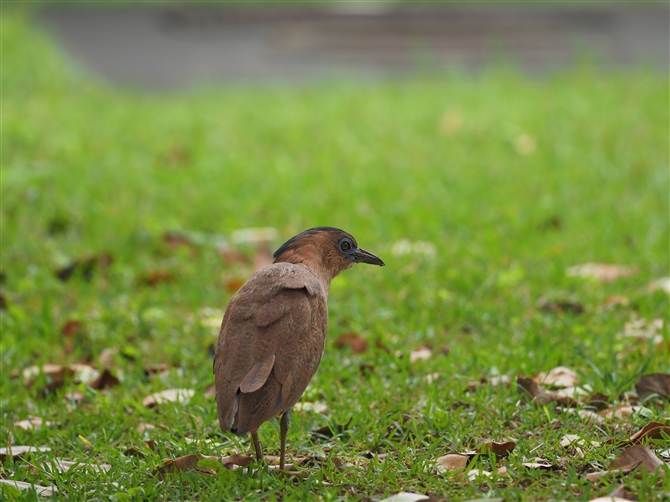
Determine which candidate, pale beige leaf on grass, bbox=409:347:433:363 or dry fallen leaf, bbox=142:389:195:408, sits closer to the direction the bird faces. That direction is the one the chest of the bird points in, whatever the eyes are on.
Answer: the pale beige leaf on grass

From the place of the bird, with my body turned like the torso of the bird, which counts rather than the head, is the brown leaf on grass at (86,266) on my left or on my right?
on my left

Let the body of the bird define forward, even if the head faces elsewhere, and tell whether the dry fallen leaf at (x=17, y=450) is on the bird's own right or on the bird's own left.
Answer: on the bird's own left

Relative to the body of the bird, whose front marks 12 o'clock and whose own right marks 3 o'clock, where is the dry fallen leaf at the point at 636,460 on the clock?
The dry fallen leaf is roughly at 2 o'clock from the bird.

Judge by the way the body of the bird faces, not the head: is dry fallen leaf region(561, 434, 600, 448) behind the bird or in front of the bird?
in front

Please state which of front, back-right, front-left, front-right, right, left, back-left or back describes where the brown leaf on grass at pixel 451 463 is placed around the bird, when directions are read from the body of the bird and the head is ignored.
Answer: front-right

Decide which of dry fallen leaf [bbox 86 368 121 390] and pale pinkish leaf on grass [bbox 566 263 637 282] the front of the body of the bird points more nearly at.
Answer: the pale pinkish leaf on grass

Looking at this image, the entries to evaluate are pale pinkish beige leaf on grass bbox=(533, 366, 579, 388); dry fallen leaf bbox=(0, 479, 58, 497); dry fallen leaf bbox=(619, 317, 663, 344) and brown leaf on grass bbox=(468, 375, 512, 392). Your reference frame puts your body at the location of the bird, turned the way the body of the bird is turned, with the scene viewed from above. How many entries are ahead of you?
3

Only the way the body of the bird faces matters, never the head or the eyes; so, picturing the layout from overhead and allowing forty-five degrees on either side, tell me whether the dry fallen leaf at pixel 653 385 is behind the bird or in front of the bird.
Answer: in front

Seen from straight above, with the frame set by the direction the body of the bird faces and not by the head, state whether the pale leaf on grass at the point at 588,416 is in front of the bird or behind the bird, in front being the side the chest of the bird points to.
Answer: in front

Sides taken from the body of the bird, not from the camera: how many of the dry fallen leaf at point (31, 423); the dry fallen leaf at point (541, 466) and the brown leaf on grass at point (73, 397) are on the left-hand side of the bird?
2

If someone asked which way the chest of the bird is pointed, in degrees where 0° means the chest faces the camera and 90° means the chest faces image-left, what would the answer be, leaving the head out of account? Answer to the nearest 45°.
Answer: approximately 225°

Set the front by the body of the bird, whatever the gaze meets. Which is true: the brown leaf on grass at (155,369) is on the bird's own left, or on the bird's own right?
on the bird's own left

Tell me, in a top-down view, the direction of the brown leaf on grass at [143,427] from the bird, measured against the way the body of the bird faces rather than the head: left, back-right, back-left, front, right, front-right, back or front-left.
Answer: left
